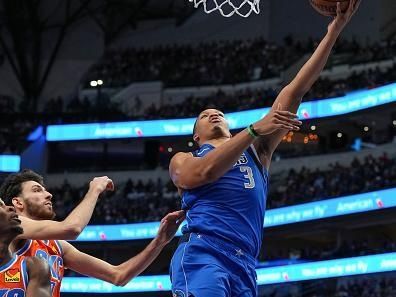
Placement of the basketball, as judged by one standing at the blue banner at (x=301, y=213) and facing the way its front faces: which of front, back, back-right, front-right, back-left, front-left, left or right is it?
front

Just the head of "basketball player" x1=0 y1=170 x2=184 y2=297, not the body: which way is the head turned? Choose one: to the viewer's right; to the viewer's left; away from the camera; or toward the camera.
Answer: to the viewer's right

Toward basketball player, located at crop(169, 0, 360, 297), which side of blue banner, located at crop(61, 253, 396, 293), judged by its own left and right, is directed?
front

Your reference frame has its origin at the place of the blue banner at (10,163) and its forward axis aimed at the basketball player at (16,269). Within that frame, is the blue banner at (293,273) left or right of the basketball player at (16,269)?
left

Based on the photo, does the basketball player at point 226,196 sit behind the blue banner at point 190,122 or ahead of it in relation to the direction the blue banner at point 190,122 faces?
ahead

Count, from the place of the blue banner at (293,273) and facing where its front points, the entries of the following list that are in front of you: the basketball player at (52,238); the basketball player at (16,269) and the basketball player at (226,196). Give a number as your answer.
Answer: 3

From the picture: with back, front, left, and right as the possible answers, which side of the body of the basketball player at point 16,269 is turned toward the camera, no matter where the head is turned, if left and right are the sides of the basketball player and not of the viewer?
front

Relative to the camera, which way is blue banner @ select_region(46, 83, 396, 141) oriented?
toward the camera

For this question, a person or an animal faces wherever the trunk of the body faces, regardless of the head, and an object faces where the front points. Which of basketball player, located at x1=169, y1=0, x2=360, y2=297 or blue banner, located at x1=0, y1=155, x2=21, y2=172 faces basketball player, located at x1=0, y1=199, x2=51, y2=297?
the blue banner

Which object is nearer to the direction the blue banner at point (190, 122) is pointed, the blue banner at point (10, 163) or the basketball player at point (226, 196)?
the basketball player

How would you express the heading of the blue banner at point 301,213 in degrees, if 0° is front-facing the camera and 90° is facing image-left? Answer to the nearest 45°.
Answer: approximately 0°

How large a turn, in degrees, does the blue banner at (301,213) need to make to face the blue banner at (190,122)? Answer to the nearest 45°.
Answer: approximately 135° to its right

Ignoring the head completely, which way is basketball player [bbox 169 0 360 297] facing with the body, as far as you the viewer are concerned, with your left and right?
facing the viewer and to the right of the viewer

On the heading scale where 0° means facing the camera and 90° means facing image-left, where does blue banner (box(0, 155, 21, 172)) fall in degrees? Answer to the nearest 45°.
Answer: approximately 0°

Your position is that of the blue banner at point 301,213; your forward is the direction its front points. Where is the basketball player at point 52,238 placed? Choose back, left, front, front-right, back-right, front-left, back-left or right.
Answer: front
